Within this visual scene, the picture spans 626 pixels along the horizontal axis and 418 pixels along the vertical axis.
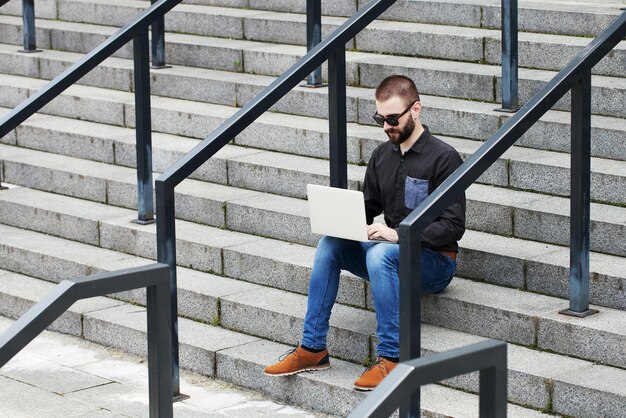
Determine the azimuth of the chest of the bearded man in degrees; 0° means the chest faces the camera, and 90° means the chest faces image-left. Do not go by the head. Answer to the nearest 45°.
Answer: approximately 45°

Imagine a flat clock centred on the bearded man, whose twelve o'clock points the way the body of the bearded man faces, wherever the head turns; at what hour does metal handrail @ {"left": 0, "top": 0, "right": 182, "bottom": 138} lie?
The metal handrail is roughly at 3 o'clock from the bearded man.

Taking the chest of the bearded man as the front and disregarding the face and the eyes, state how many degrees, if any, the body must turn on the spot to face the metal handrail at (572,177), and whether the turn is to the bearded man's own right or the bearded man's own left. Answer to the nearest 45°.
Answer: approximately 90° to the bearded man's own left

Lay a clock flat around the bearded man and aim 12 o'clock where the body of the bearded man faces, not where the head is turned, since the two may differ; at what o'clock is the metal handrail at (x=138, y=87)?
The metal handrail is roughly at 3 o'clock from the bearded man.
